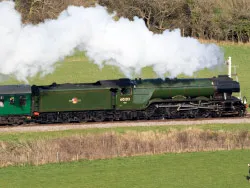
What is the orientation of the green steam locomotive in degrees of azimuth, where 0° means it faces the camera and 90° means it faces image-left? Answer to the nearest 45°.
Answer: approximately 270°
